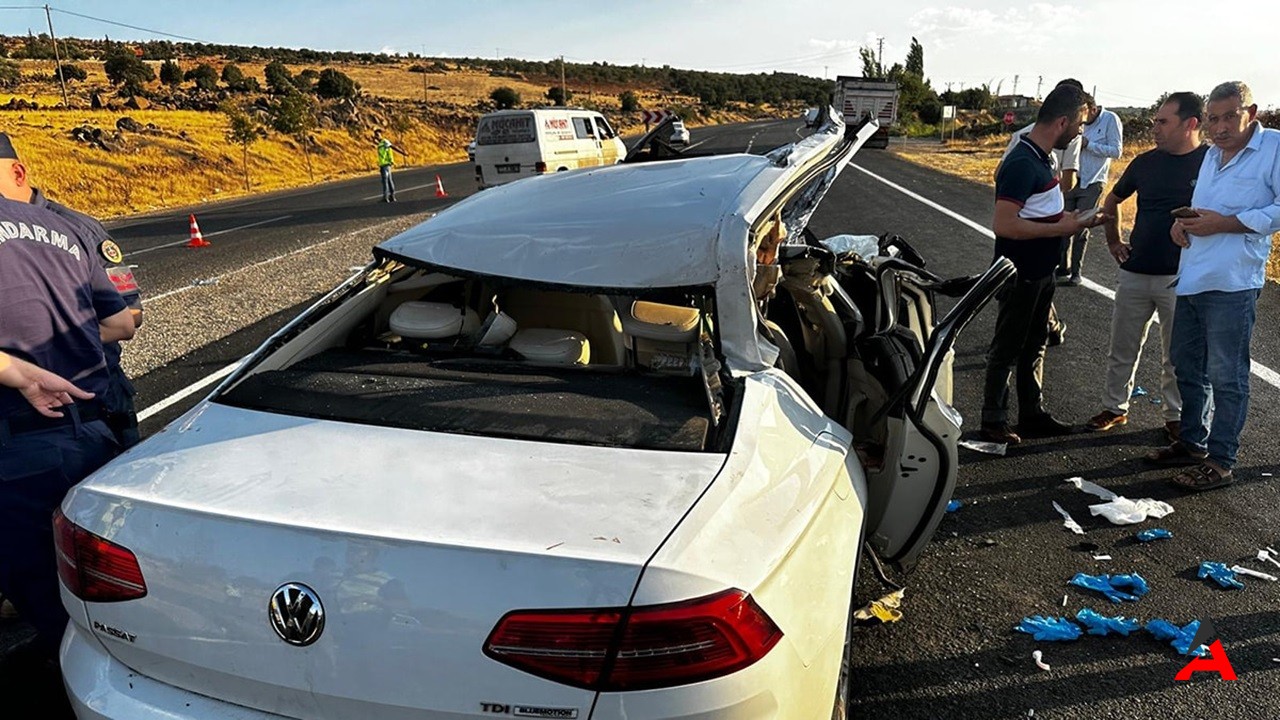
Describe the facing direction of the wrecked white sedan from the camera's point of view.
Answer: facing away from the viewer and to the right of the viewer

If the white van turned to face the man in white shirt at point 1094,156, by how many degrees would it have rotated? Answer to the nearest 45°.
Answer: approximately 90° to its right

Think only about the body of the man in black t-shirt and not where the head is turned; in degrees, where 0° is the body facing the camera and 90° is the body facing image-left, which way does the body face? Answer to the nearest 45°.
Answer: approximately 45°

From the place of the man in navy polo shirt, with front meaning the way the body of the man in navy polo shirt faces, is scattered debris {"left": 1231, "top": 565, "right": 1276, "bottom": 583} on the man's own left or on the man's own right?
on the man's own right

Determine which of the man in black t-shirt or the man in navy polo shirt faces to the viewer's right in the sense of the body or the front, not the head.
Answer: the man in navy polo shirt

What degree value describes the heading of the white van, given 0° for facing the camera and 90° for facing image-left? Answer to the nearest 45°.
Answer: approximately 225°

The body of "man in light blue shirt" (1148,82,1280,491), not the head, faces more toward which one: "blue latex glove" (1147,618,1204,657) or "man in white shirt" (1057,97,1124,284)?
the blue latex glove

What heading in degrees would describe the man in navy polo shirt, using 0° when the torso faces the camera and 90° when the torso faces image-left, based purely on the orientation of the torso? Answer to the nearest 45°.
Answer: approximately 270°
